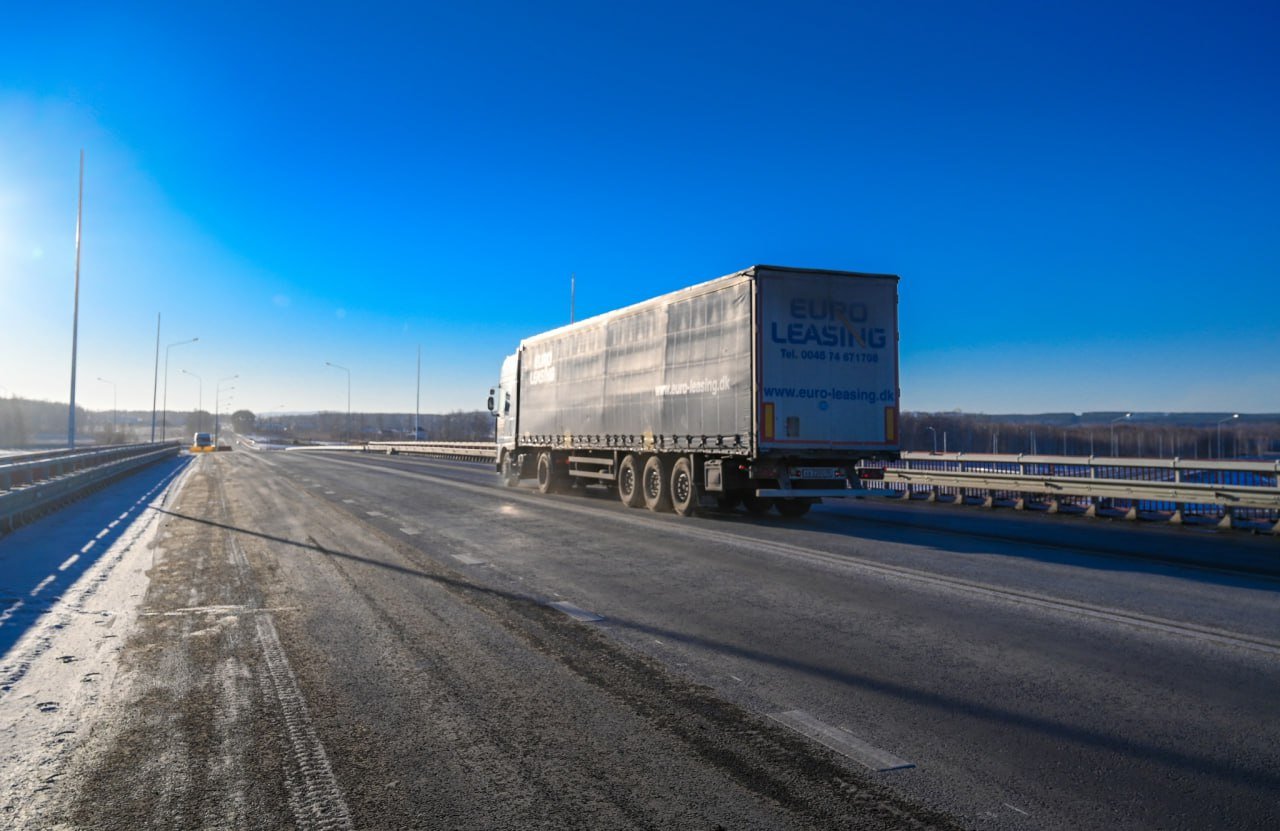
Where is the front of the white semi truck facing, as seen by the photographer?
facing away from the viewer and to the left of the viewer

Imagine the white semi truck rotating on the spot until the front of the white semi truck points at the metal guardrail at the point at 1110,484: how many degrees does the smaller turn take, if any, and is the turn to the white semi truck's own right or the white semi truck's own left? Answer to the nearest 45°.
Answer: approximately 135° to the white semi truck's own right

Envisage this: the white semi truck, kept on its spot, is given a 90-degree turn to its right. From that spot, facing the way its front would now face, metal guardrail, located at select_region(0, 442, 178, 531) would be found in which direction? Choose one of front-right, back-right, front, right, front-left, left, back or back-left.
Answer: back-left
